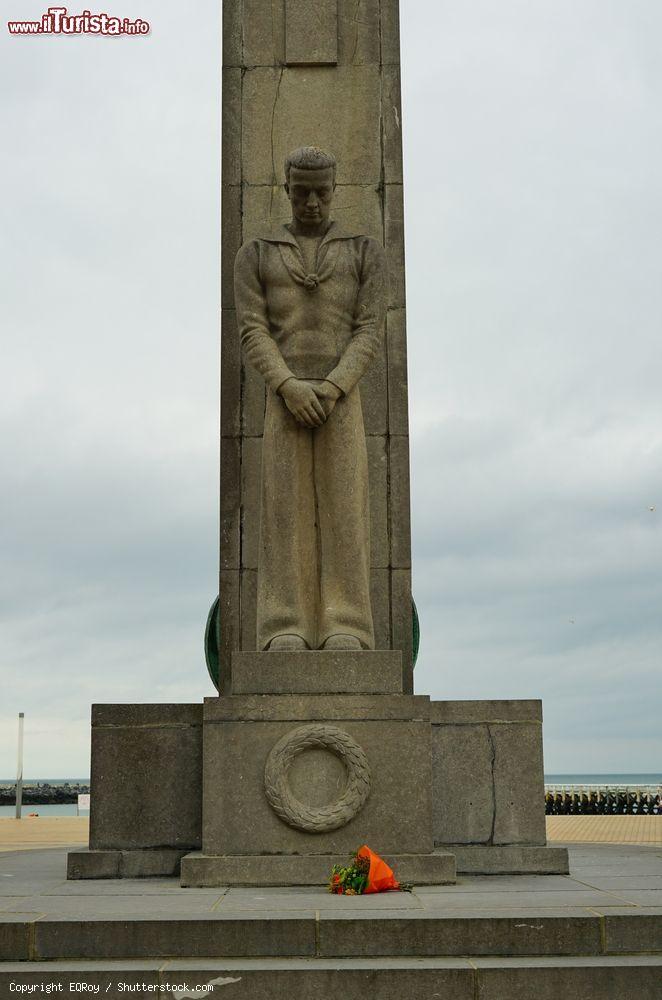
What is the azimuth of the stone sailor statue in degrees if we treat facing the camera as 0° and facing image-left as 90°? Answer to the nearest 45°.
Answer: approximately 0°

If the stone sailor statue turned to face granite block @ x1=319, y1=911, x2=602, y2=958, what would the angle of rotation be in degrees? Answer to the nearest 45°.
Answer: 0° — it already faces it
